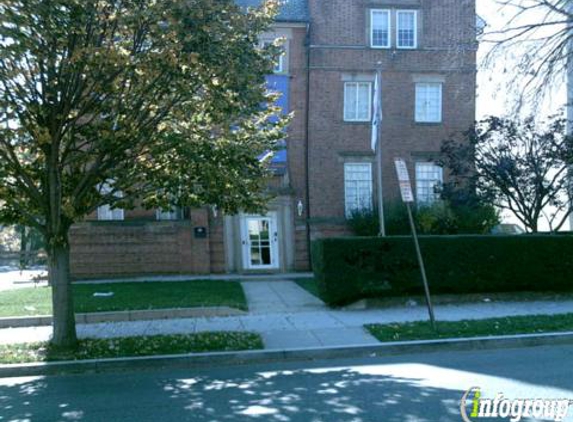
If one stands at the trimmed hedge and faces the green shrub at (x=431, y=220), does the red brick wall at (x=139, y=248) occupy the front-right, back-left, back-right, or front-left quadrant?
front-left

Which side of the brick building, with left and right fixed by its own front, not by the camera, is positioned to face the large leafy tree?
front

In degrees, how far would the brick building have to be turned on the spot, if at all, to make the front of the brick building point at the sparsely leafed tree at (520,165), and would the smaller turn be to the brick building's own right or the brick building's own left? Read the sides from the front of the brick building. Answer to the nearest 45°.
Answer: approximately 45° to the brick building's own left

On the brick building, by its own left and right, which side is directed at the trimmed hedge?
front

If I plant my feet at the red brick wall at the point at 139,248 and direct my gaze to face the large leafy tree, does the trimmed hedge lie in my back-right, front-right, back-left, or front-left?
front-left

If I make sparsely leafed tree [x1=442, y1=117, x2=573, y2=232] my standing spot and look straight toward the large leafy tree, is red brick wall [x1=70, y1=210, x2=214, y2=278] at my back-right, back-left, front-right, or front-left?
front-right

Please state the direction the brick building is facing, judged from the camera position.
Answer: facing the viewer

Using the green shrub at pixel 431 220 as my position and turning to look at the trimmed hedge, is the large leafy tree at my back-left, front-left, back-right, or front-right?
front-right
